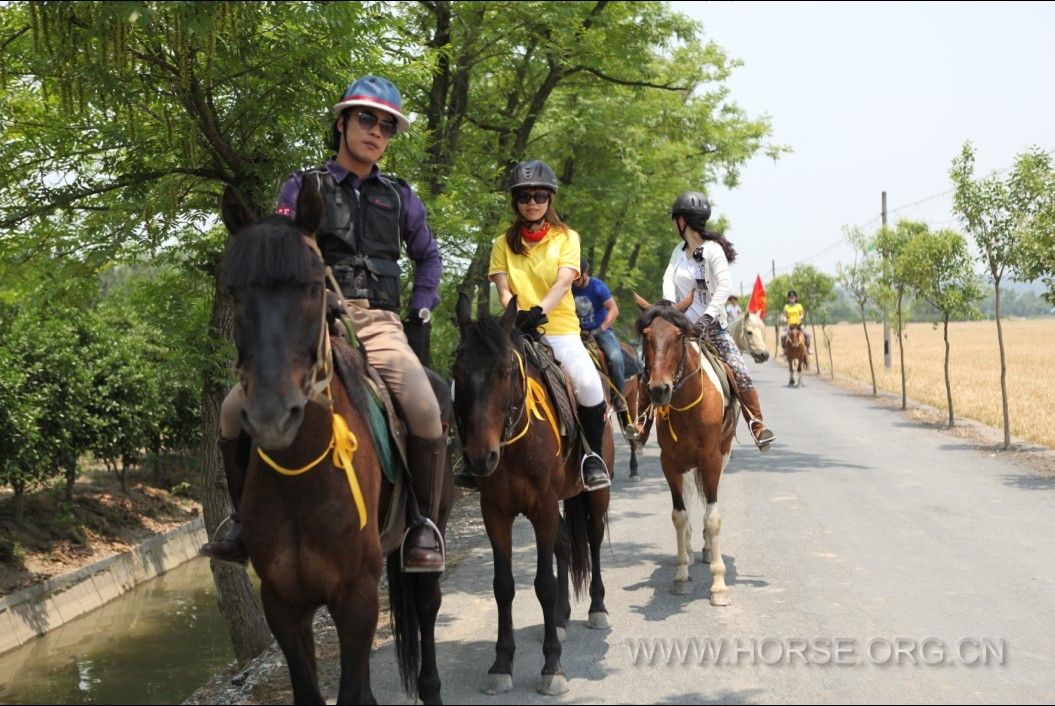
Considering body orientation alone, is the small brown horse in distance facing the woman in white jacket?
yes

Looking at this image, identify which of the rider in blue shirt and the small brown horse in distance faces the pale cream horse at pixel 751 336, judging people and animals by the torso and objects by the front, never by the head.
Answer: the small brown horse in distance

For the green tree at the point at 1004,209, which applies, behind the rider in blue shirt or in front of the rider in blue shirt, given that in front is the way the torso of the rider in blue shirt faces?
behind

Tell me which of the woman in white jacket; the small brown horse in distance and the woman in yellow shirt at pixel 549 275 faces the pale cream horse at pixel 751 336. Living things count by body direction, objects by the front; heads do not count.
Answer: the small brown horse in distance

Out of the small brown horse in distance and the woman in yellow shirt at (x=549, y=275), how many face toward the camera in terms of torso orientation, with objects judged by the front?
2

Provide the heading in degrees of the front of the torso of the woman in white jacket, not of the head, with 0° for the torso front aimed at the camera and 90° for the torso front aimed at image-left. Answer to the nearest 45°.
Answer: approximately 45°

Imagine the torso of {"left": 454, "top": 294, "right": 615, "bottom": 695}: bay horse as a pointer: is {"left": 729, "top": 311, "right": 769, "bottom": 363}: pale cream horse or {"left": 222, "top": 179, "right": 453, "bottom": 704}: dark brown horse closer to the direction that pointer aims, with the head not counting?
the dark brown horse

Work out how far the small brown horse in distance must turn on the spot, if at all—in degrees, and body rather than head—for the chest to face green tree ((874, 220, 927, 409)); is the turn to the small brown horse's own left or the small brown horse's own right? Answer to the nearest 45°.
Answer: approximately 45° to the small brown horse's own left

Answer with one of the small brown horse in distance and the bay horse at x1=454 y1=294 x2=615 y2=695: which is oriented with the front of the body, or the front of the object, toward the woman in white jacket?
the small brown horse in distance

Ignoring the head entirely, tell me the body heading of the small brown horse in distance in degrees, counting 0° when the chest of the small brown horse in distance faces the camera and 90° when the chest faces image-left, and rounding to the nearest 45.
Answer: approximately 0°
